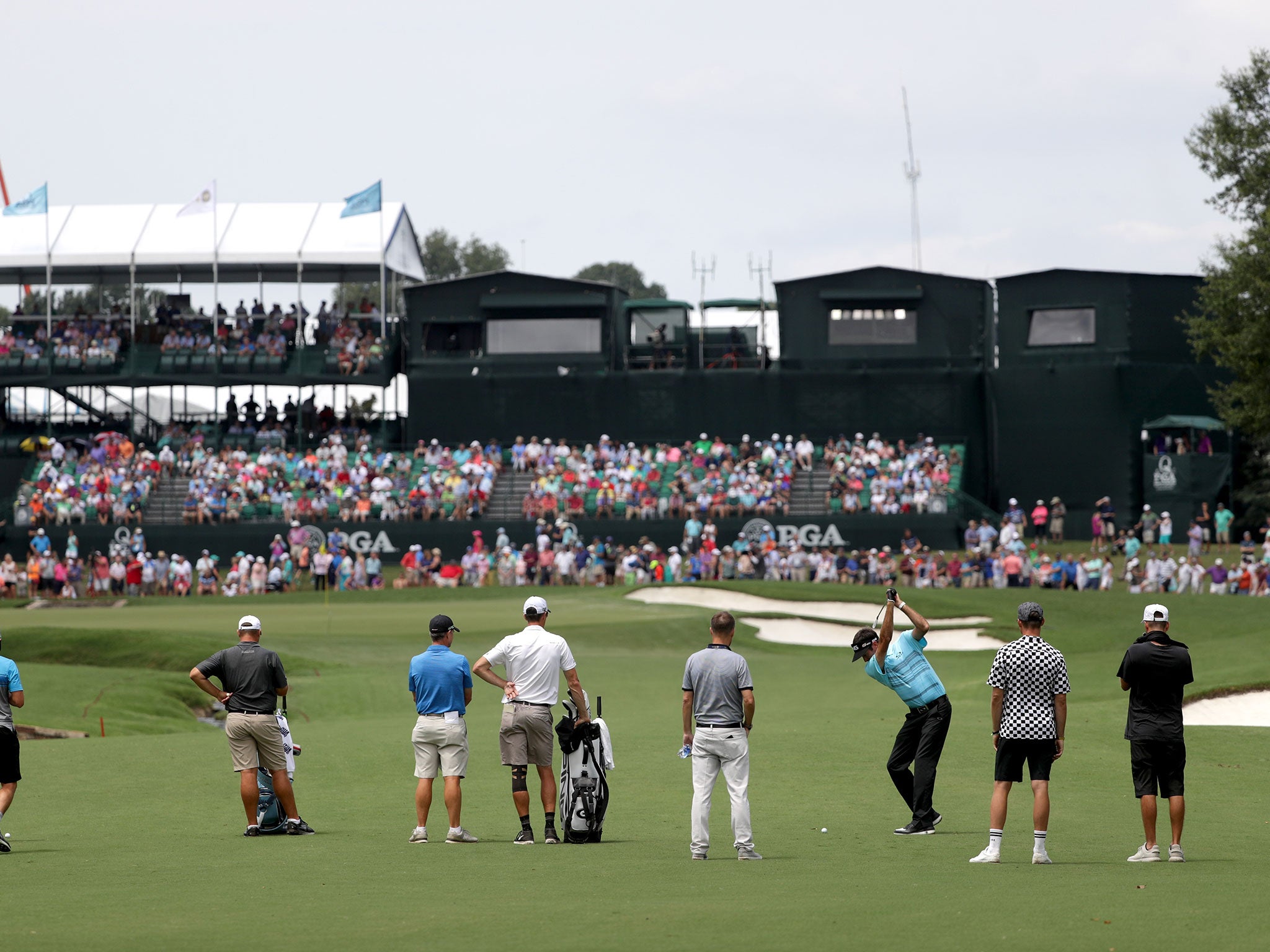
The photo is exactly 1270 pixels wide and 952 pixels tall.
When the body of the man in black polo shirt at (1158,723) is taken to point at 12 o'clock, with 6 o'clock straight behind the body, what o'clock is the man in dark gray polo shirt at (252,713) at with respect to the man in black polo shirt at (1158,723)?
the man in dark gray polo shirt at (252,713) is roughly at 9 o'clock from the man in black polo shirt at (1158,723).

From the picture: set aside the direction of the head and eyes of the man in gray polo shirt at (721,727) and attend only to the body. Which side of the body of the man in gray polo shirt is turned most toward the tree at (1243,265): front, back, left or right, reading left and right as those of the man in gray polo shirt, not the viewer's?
front

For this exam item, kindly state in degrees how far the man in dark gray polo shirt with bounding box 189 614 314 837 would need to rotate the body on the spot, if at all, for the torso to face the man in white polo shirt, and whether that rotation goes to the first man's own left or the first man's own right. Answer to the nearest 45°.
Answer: approximately 135° to the first man's own right

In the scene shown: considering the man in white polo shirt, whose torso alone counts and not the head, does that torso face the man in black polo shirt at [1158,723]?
no

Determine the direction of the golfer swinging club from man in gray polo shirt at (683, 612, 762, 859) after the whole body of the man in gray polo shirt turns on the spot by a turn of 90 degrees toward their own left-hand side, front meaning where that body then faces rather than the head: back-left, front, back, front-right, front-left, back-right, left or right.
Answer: back-right

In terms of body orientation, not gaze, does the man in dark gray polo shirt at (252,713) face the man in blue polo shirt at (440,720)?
no

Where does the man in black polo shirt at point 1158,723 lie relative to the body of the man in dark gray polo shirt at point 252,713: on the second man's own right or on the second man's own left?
on the second man's own right

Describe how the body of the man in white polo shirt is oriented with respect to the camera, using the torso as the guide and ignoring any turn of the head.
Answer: away from the camera

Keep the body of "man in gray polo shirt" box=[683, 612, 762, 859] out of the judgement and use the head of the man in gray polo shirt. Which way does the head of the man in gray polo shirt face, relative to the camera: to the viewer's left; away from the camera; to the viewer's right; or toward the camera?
away from the camera

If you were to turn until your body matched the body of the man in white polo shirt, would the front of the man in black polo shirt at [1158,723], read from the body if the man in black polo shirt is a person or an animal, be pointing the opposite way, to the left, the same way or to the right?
the same way

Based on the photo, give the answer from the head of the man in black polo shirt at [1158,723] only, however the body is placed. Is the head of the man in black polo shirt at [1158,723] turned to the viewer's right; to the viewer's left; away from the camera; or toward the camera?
away from the camera

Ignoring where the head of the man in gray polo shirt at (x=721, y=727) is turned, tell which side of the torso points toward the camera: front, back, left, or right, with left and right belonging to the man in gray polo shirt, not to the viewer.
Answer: back

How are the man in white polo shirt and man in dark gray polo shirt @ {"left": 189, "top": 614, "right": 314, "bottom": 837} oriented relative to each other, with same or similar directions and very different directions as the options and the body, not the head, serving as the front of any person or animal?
same or similar directions

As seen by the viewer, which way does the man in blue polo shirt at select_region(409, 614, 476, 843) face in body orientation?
away from the camera

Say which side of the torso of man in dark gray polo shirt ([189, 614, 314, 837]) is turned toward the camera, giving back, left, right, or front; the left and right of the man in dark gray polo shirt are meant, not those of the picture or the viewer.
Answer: back

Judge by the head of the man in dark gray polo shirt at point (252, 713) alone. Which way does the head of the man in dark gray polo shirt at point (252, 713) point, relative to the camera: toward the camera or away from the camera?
away from the camera

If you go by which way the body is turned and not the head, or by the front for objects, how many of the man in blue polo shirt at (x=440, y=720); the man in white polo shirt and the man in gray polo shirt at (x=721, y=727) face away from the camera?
3

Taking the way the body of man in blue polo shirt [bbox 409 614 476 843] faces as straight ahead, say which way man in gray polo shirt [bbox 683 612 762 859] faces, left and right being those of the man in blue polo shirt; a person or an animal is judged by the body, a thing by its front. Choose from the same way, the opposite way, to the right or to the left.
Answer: the same way

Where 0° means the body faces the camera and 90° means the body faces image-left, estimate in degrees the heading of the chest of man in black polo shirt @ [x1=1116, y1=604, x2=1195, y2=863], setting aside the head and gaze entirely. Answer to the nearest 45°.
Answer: approximately 180°
